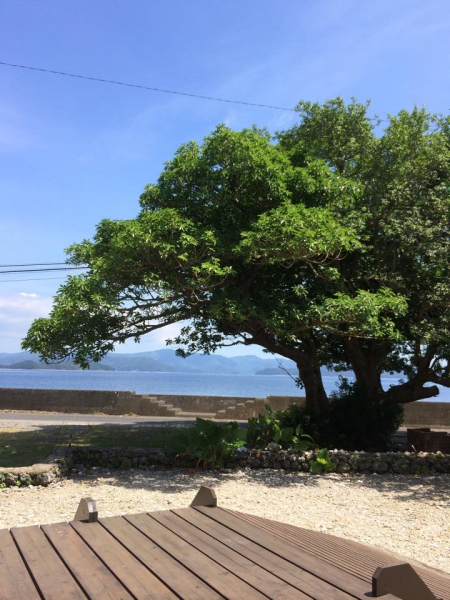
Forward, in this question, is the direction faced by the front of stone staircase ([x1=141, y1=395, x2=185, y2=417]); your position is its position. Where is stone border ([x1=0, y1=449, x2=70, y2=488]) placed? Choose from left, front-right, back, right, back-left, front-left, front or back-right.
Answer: right

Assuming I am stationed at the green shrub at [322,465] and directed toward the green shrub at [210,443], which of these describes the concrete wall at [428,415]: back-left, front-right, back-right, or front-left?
back-right

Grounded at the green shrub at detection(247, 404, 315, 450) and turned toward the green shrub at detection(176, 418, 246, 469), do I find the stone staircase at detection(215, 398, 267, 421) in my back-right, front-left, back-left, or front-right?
back-right

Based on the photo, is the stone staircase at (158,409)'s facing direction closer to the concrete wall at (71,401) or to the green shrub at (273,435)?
the green shrub
